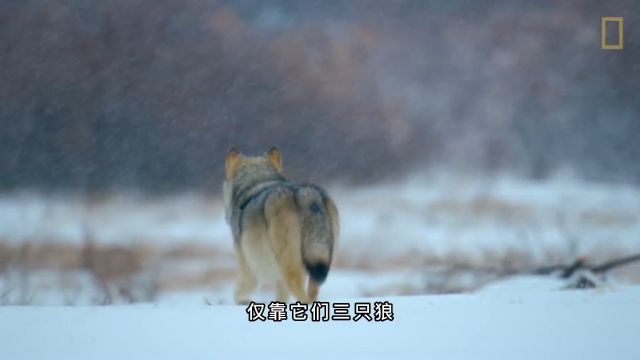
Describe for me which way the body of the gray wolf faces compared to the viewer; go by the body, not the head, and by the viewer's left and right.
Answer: facing away from the viewer and to the left of the viewer
